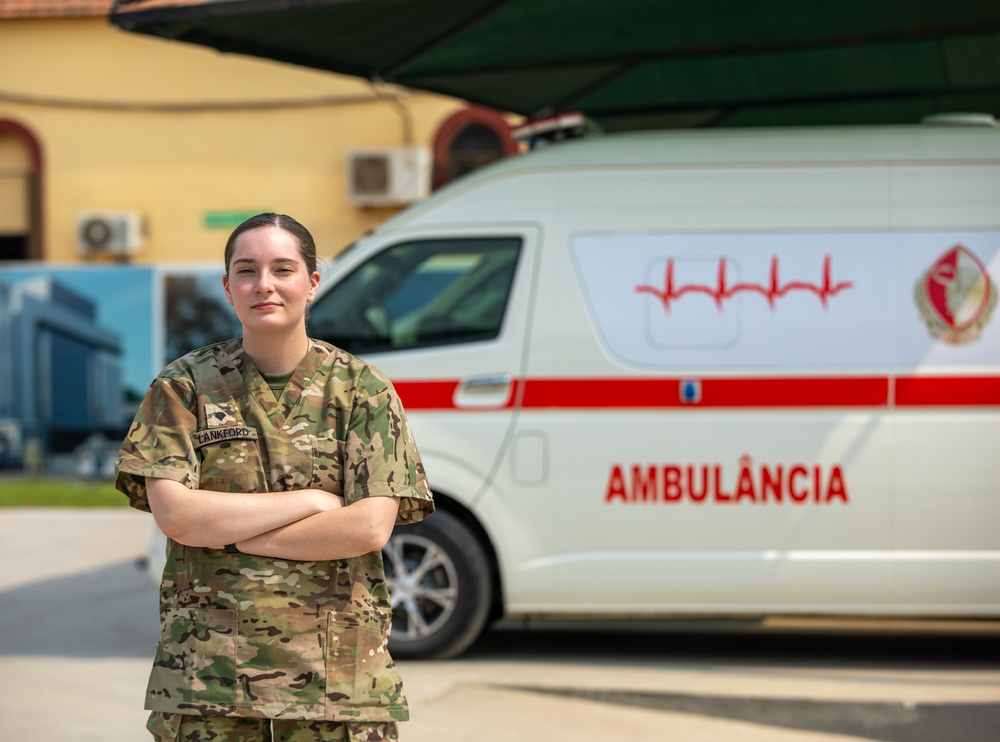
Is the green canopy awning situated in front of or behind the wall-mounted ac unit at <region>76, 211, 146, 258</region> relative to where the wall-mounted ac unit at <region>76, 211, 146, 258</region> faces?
in front

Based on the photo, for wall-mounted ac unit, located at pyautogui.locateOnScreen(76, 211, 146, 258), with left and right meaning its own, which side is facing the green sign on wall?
left

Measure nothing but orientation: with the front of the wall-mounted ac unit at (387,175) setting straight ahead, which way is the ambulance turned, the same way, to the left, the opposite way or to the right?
to the right

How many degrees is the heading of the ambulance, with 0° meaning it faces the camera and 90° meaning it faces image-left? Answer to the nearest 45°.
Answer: approximately 90°

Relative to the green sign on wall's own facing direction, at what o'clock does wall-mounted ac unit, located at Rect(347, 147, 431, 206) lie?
The wall-mounted ac unit is roughly at 10 o'clock from the green sign on wall.
